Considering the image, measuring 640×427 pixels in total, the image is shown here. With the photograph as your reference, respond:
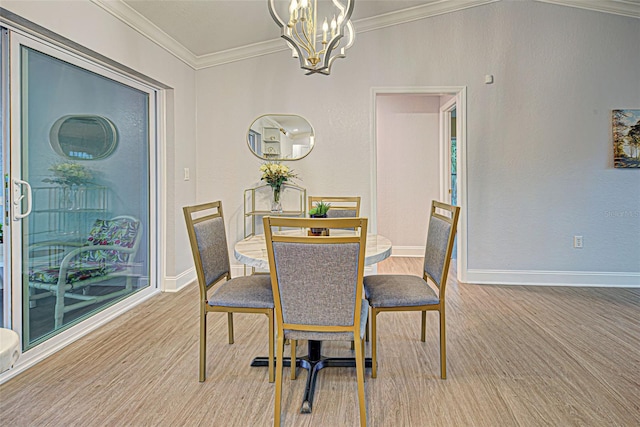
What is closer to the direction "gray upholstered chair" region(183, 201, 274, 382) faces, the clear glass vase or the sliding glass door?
the clear glass vase

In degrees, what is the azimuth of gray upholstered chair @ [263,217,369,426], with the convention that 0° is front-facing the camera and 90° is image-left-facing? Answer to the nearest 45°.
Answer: approximately 180°

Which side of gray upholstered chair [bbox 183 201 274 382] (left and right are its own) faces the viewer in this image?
right

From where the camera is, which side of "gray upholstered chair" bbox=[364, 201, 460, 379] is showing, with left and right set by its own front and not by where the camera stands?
left

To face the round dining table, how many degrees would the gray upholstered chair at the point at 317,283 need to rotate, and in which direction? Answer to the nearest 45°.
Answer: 0° — it already faces it

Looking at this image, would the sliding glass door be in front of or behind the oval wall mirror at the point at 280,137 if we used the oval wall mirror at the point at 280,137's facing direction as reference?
in front

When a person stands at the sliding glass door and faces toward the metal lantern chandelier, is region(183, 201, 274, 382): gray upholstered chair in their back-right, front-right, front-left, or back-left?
front-right

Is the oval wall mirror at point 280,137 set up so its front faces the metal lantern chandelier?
yes

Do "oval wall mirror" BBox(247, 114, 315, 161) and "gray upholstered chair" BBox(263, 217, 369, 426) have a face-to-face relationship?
yes

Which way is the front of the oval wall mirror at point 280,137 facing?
toward the camera

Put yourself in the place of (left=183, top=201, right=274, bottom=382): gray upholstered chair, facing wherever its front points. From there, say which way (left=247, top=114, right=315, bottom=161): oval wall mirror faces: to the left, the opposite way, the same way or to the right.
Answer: to the right

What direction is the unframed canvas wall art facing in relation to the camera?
toward the camera

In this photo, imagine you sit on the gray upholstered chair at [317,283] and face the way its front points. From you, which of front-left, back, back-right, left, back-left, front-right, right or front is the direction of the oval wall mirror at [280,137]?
front

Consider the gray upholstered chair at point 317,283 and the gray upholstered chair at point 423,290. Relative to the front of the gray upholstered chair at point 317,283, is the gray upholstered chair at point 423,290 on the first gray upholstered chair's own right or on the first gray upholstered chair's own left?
on the first gray upholstered chair's own right

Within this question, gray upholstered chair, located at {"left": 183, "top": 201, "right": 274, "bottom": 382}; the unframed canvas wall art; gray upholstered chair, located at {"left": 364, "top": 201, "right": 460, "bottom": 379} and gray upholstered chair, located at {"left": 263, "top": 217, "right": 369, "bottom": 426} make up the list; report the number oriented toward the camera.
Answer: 1

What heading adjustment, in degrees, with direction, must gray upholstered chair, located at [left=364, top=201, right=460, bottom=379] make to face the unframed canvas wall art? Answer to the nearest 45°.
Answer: approximately 135° to its right

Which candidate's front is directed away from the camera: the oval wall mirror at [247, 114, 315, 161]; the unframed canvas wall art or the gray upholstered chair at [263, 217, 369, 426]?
the gray upholstered chair
